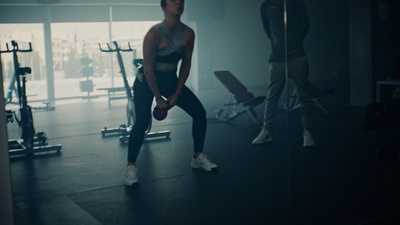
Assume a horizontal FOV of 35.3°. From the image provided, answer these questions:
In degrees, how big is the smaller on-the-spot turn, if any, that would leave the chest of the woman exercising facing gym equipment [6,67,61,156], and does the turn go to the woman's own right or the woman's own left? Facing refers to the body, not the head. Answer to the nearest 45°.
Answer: approximately 90° to the woman's own right

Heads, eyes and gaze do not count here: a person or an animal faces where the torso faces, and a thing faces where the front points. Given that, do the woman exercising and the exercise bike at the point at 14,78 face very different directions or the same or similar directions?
very different directions

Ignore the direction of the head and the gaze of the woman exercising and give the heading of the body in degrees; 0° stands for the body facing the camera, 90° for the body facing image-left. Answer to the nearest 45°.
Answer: approximately 315°

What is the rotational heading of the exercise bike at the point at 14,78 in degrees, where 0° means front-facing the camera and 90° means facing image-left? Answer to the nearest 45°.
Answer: approximately 135°
